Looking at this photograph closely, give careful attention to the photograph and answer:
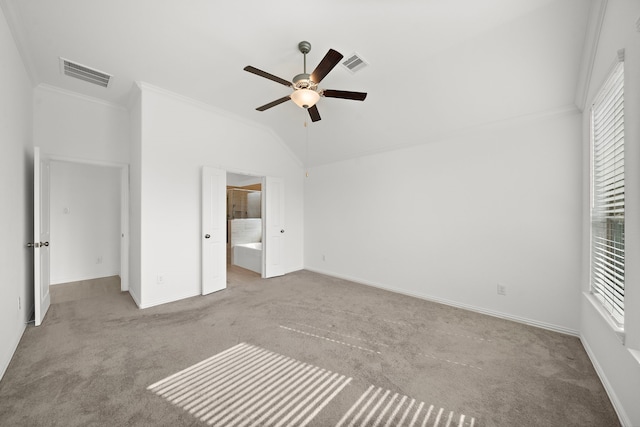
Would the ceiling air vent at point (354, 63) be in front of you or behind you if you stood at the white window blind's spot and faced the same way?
in front

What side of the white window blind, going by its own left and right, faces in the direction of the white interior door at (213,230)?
front

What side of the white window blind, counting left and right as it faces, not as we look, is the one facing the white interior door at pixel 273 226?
front

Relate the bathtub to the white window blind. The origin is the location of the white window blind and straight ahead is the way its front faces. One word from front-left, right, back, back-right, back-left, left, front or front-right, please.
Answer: front

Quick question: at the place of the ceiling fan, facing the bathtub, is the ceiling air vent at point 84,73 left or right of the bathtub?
left

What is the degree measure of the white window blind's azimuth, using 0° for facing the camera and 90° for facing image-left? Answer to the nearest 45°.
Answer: approximately 90°

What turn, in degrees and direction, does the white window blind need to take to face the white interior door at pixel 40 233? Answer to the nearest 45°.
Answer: approximately 45° to its left

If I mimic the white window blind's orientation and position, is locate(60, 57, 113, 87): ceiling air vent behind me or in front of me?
in front

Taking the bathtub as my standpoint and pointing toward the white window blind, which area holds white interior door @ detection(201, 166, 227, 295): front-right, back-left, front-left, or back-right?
front-right

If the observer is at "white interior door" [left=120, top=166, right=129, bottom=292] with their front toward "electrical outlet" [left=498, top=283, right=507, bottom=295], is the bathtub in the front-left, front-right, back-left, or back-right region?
front-left
